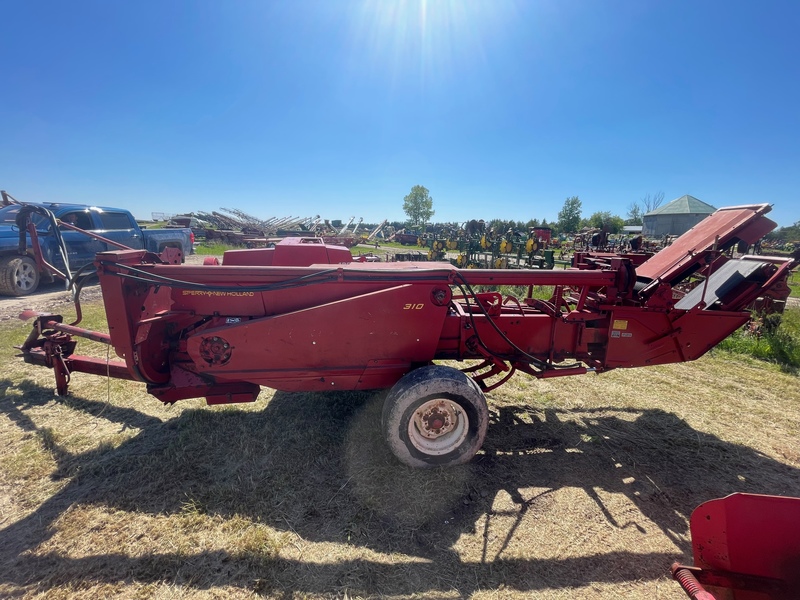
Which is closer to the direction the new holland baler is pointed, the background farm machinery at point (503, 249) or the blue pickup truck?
the blue pickup truck

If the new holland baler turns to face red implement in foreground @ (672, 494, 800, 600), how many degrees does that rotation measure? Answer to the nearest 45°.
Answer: approximately 135° to its left

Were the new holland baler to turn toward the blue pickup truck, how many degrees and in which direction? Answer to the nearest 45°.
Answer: approximately 45° to its right

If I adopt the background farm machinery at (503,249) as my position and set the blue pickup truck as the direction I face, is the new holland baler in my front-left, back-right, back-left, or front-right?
front-left

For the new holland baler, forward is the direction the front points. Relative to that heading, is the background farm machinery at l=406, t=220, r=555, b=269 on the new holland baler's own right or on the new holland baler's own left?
on the new holland baler's own right

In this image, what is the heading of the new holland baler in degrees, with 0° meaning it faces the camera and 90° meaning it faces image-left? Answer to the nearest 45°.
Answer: approximately 90°

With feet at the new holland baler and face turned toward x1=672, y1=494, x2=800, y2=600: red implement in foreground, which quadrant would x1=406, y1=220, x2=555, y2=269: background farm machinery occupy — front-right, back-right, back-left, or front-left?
back-left
